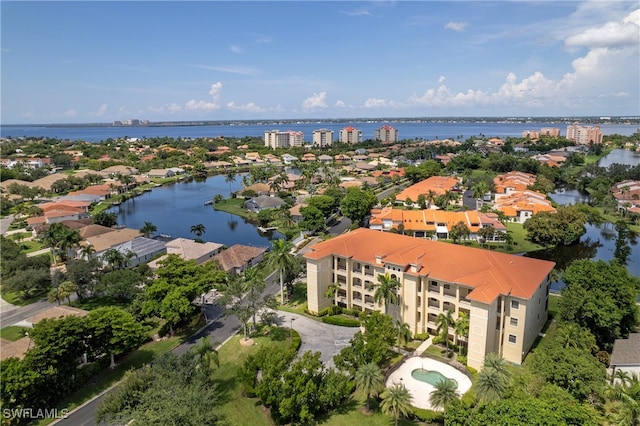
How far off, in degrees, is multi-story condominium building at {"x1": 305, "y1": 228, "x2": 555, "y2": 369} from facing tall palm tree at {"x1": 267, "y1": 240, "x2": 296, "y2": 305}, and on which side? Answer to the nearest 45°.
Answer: approximately 45° to its right

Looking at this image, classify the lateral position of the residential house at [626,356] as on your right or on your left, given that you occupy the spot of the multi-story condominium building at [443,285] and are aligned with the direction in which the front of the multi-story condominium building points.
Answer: on your left

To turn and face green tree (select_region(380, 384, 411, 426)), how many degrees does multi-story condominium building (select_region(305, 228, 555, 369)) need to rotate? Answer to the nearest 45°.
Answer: approximately 45° to its left

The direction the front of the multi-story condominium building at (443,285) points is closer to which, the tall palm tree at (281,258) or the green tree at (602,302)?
the tall palm tree

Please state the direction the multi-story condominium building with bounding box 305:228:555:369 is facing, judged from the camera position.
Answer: facing the viewer and to the left of the viewer

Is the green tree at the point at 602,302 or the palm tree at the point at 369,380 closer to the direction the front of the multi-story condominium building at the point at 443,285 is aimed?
the palm tree

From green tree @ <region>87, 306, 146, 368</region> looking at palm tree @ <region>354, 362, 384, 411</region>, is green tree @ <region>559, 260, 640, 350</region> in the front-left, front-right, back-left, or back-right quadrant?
front-left

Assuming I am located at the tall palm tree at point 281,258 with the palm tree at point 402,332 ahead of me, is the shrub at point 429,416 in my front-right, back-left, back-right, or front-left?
front-right

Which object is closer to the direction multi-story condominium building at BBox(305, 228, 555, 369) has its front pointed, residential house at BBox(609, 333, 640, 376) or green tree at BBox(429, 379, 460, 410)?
the green tree

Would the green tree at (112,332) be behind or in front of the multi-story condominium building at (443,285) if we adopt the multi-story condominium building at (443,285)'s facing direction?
in front

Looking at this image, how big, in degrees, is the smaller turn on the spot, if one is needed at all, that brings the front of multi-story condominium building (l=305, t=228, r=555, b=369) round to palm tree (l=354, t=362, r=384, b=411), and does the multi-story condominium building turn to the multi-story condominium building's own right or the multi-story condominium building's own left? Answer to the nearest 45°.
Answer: approximately 45° to the multi-story condominium building's own left

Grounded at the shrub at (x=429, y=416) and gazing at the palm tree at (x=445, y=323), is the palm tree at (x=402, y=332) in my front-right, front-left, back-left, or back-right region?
front-left

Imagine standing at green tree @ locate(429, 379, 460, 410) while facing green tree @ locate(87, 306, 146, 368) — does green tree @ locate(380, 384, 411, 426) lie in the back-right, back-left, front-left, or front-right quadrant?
front-left
